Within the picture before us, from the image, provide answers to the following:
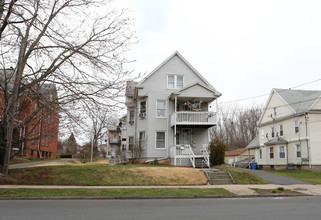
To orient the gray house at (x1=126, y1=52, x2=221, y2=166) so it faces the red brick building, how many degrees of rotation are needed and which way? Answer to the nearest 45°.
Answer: approximately 45° to its right

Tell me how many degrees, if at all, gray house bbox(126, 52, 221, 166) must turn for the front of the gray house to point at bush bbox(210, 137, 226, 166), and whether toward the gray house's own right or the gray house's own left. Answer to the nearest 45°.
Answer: approximately 45° to the gray house's own left

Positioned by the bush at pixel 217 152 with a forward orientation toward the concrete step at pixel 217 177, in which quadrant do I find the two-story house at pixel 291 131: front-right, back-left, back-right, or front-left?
back-left

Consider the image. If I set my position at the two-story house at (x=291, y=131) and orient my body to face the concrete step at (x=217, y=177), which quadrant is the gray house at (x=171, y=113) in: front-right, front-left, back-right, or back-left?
front-right

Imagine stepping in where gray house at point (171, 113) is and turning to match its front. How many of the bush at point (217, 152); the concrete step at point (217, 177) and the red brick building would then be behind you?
0

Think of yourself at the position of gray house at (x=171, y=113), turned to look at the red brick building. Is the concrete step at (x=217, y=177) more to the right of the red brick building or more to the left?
left

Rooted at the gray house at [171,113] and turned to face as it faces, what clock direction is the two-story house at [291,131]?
The two-story house is roughly at 8 o'clock from the gray house.

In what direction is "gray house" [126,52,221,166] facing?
toward the camera

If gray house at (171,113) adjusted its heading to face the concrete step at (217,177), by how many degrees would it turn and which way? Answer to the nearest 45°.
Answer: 0° — it already faces it

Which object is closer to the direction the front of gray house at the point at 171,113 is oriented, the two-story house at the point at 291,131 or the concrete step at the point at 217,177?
the concrete step

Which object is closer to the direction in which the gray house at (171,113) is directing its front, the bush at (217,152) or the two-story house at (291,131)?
the bush
